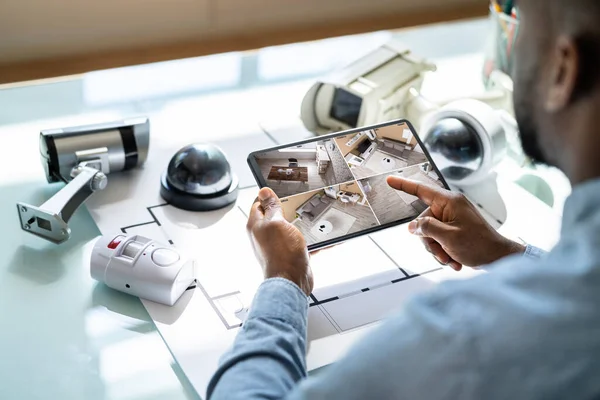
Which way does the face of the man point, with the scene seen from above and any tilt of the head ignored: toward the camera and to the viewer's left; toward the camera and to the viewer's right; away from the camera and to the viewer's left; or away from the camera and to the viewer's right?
away from the camera and to the viewer's left

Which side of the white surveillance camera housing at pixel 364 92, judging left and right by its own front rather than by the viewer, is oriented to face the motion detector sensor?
front

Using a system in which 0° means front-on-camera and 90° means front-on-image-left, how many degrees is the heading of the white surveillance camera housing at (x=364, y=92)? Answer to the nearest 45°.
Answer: approximately 45°

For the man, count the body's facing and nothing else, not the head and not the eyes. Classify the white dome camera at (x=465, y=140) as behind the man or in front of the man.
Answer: in front

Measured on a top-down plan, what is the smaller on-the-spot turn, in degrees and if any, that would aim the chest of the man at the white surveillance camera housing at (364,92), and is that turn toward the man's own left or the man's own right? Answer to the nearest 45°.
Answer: approximately 45° to the man's own right

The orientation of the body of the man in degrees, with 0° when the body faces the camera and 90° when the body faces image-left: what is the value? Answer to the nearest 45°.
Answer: approximately 135°

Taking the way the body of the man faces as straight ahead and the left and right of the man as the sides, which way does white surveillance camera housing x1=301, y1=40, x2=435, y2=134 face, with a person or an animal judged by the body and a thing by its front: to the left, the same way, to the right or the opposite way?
to the left

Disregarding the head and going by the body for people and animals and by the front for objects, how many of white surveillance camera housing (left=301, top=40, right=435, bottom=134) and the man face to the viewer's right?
0
